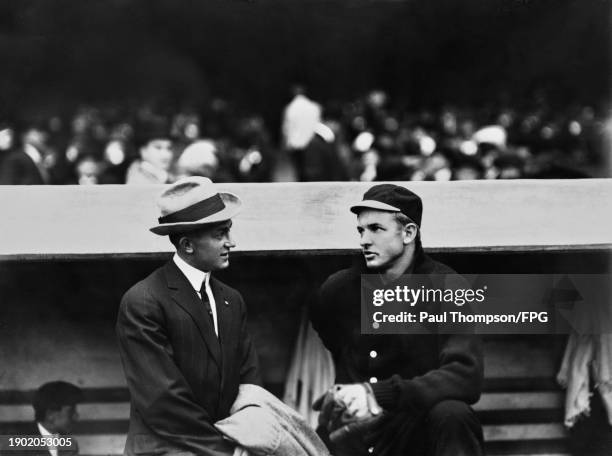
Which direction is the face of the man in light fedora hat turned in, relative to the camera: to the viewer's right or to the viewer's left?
to the viewer's right

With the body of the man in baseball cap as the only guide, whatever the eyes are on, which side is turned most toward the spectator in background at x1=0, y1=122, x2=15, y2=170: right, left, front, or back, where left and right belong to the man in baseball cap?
right

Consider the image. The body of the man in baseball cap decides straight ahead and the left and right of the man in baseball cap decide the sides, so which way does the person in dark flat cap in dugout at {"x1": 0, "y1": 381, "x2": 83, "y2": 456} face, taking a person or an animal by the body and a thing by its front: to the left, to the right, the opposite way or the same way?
to the left

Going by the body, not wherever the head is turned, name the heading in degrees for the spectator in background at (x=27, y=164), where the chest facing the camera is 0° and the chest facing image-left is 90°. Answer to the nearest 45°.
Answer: approximately 315°

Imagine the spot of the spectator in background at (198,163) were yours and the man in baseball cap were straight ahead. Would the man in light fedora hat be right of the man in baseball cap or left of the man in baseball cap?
right

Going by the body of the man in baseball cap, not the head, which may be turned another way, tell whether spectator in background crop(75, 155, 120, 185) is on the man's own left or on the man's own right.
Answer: on the man's own right

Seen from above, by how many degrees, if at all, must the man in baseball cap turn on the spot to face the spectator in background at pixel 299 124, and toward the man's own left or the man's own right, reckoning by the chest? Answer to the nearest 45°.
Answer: approximately 135° to the man's own right

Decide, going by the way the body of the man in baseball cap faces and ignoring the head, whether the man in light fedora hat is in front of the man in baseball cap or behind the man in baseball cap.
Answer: in front

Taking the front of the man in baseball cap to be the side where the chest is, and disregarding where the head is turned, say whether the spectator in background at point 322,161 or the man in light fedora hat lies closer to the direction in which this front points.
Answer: the man in light fedora hat

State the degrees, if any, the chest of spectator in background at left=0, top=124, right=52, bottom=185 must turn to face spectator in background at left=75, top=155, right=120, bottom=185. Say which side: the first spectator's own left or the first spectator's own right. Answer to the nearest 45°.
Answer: approximately 90° to the first spectator's own left
